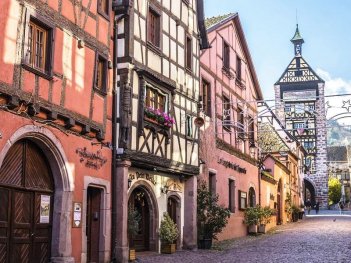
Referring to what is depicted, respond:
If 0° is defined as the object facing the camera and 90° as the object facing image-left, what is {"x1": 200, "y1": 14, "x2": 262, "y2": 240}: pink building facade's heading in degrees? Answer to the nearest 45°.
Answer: approximately 315°

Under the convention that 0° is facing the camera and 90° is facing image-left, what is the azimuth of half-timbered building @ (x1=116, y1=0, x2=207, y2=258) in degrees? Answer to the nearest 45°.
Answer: approximately 315°

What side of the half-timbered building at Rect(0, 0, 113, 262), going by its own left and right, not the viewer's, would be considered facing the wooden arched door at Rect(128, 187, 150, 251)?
left

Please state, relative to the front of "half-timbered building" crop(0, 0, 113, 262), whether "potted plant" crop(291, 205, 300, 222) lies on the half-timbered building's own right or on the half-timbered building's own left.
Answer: on the half-timbered building's own left

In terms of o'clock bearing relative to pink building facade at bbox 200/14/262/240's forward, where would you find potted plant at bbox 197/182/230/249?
The potted plant is roughly at 2 o'clock from the pink building facade.

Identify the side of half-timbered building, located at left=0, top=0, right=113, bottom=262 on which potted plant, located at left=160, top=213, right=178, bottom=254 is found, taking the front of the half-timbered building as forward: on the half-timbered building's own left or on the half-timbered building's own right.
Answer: on the half-timbered building's own left

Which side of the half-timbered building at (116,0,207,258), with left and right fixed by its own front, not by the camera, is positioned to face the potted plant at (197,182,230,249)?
left

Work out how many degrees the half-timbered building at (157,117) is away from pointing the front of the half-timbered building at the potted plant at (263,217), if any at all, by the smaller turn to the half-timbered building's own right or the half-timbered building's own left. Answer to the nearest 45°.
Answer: approximately 90° to the half-timbered building's own left
